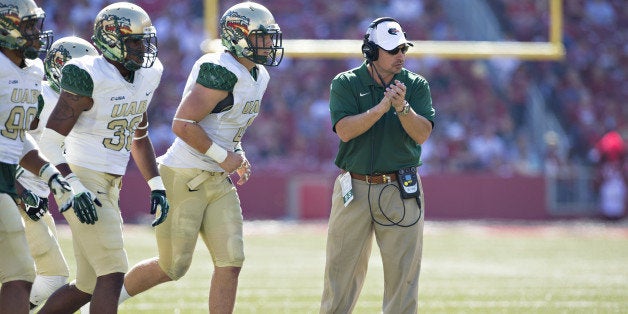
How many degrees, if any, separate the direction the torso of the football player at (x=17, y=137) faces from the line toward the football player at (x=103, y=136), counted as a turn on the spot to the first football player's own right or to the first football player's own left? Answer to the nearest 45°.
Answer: approximately 90° to the first football player's own left

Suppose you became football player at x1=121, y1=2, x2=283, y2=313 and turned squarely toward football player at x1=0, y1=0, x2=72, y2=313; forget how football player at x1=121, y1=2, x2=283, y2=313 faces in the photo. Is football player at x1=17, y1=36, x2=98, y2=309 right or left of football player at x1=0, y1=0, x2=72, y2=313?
right

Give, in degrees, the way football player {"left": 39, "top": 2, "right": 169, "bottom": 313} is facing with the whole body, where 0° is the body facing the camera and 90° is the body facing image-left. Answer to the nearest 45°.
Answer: approximately 315°

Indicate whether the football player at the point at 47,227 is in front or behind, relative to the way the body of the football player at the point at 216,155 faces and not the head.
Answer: behind

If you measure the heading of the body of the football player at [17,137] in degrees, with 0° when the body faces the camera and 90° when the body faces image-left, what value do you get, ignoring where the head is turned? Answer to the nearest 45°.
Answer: approximately 315°
